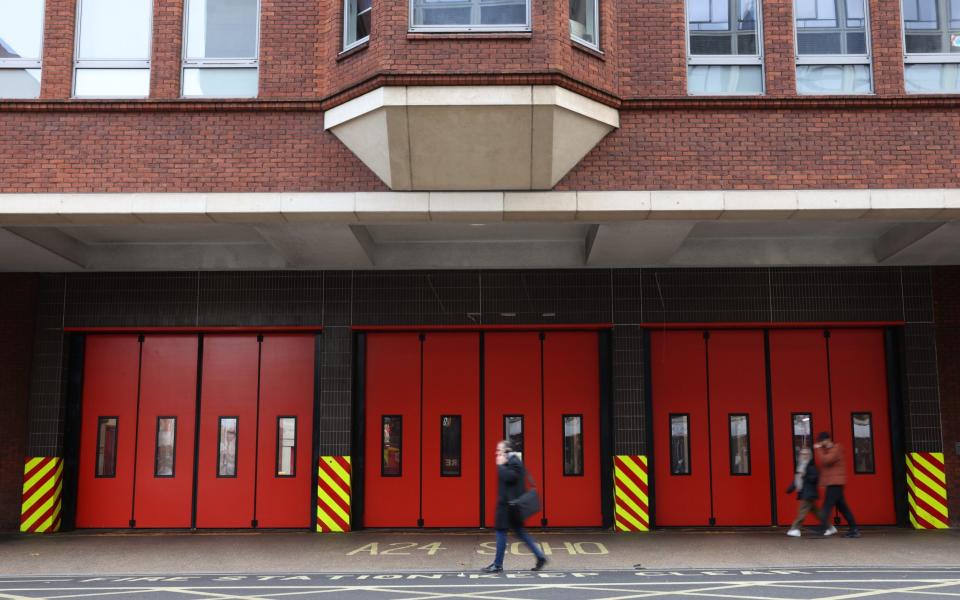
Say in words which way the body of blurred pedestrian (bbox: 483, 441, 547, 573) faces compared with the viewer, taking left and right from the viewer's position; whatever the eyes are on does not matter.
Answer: facing to the left of the viewer

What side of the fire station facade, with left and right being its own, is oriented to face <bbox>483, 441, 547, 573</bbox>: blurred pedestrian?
front

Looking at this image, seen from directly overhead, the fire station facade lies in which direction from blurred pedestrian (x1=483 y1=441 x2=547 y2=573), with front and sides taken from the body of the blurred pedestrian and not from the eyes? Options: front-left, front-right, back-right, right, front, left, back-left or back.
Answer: right

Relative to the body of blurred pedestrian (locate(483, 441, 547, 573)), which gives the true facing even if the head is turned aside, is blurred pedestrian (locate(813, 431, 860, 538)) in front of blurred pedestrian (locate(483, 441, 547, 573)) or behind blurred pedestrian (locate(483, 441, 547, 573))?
behind

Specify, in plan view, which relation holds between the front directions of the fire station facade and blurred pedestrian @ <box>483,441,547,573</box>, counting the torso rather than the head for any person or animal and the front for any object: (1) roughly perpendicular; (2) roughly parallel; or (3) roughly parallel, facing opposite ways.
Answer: roughly perpendicular

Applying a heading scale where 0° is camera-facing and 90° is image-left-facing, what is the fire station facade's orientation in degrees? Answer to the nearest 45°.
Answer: approximately 0°

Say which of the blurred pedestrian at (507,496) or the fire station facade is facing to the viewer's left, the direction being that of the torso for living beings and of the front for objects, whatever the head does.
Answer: the blurred pedestrian

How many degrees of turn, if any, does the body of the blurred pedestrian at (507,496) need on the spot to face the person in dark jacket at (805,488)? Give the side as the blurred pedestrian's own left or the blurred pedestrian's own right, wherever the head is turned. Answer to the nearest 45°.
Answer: approximately 135° to the blurred pedestrian's own right

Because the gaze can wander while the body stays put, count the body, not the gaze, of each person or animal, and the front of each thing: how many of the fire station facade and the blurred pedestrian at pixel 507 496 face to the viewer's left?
1
